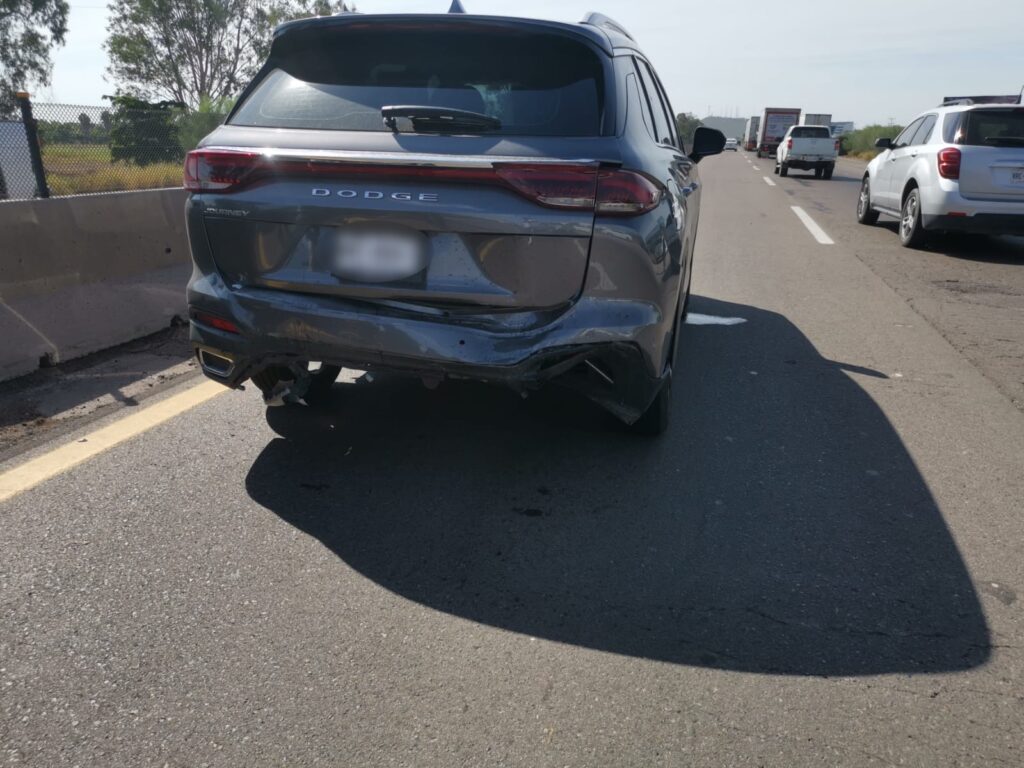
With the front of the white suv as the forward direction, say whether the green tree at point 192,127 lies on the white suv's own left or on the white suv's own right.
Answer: on the white suv's own left

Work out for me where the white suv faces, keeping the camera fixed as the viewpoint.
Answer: facing away from the viewer and to the left of the viewer

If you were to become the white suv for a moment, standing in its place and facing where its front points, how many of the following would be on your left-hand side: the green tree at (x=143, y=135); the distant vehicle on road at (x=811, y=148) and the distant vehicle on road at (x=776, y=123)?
1

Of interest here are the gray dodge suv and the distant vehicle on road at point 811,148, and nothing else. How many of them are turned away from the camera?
2

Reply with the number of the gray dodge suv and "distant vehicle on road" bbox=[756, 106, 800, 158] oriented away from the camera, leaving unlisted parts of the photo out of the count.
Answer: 2

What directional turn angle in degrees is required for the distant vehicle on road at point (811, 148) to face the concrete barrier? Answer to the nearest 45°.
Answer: approximately 180°

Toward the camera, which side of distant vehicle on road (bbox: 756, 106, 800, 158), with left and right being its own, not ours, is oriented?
back

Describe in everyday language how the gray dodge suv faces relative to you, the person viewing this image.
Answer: facing away from the viewer

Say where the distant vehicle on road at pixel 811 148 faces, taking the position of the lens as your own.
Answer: facing away from the viewer

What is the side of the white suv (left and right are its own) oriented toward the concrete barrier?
left

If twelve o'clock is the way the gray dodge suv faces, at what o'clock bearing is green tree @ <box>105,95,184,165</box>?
The green tree is roughly at 11 o'clock from the gray dodge suv.
